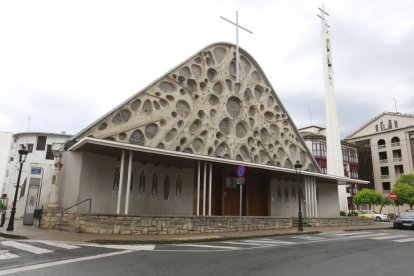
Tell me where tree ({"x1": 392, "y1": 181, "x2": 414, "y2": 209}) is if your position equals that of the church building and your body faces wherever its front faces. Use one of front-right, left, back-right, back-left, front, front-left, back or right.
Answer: left

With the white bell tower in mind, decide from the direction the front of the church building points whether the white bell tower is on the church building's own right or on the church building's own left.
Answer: on the church building's own left

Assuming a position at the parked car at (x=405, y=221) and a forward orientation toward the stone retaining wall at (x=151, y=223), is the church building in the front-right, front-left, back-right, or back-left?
front-right

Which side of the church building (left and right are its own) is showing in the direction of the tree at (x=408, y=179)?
left

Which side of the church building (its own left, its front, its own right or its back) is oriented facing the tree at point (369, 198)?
left

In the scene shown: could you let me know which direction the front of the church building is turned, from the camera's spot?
facing the viewer and to the right of the viewer

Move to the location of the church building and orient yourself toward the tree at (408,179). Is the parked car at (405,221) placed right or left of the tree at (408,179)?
right
